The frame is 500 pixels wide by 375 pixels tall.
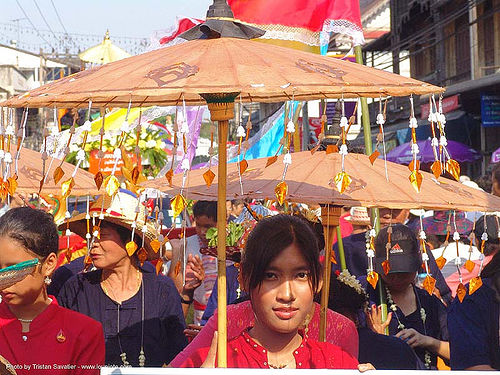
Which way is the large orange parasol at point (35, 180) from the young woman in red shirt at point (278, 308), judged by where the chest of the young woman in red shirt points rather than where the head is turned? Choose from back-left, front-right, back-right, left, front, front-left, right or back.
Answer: back-right

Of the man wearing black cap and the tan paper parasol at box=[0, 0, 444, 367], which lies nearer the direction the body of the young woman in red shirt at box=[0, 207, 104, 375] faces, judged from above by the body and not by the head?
the tan paper parasol

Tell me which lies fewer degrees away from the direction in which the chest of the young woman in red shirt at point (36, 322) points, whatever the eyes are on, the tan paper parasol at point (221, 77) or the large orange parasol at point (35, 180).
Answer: the tan paper parasol

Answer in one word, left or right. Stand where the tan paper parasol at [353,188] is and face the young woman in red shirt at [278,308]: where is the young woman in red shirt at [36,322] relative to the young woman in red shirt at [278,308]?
right

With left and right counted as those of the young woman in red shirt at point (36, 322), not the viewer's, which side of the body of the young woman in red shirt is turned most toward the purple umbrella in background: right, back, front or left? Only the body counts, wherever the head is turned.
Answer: back

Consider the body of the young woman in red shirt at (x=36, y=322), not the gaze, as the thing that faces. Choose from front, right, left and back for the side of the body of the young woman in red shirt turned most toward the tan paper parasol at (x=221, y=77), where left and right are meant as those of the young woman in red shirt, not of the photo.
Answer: left

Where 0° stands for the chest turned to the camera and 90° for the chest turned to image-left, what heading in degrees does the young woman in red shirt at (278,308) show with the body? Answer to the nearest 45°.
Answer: approximately 0°
